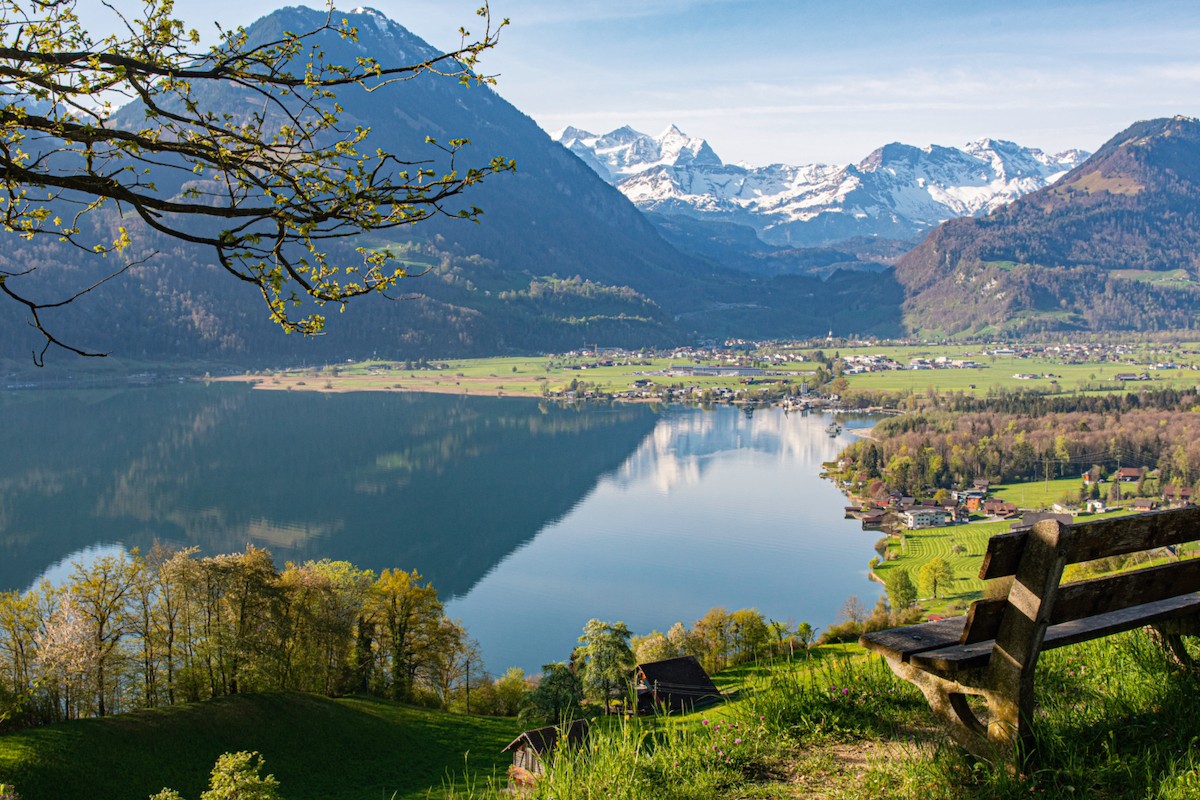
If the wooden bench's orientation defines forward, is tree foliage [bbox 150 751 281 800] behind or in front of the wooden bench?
in front

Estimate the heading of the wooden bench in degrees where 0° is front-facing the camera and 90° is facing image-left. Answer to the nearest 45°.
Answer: approximately 135°

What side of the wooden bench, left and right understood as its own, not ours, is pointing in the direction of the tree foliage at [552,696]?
front

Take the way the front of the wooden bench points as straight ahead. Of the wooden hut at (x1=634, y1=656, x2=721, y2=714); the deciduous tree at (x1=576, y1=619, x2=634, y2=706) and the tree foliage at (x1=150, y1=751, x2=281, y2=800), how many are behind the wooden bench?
0

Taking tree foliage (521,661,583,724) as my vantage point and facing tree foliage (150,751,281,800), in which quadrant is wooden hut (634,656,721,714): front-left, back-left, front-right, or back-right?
back-left

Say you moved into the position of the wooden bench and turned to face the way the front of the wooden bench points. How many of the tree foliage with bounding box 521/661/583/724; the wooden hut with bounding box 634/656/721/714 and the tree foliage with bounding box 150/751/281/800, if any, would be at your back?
0

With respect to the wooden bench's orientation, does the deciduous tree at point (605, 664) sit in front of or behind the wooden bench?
in front
